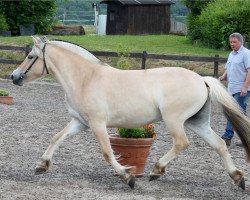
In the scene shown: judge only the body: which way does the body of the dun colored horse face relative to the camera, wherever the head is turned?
to the viewer's left

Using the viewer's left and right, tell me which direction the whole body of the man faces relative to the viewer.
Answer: facing the viewer and to the left of the viewer

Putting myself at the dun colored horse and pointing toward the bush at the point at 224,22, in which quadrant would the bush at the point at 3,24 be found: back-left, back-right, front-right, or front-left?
front-left

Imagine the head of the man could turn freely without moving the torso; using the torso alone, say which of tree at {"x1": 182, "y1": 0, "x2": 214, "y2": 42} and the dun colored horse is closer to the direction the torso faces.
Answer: the dun colored horse

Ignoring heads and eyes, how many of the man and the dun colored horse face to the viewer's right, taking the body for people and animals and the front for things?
0

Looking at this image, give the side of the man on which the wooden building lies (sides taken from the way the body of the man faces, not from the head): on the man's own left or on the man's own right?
on the man's own right

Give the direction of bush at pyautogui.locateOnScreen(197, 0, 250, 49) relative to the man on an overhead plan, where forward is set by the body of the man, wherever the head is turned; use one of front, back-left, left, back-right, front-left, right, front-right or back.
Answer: back-right

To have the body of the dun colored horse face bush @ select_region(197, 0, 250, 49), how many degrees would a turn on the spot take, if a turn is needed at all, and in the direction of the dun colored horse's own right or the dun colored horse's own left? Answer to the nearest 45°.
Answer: approximately 90° to the dun colored horse's own right

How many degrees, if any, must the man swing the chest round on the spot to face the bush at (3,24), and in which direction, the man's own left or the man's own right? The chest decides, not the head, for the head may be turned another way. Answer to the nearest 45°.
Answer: approximately 90° to the man's own right
